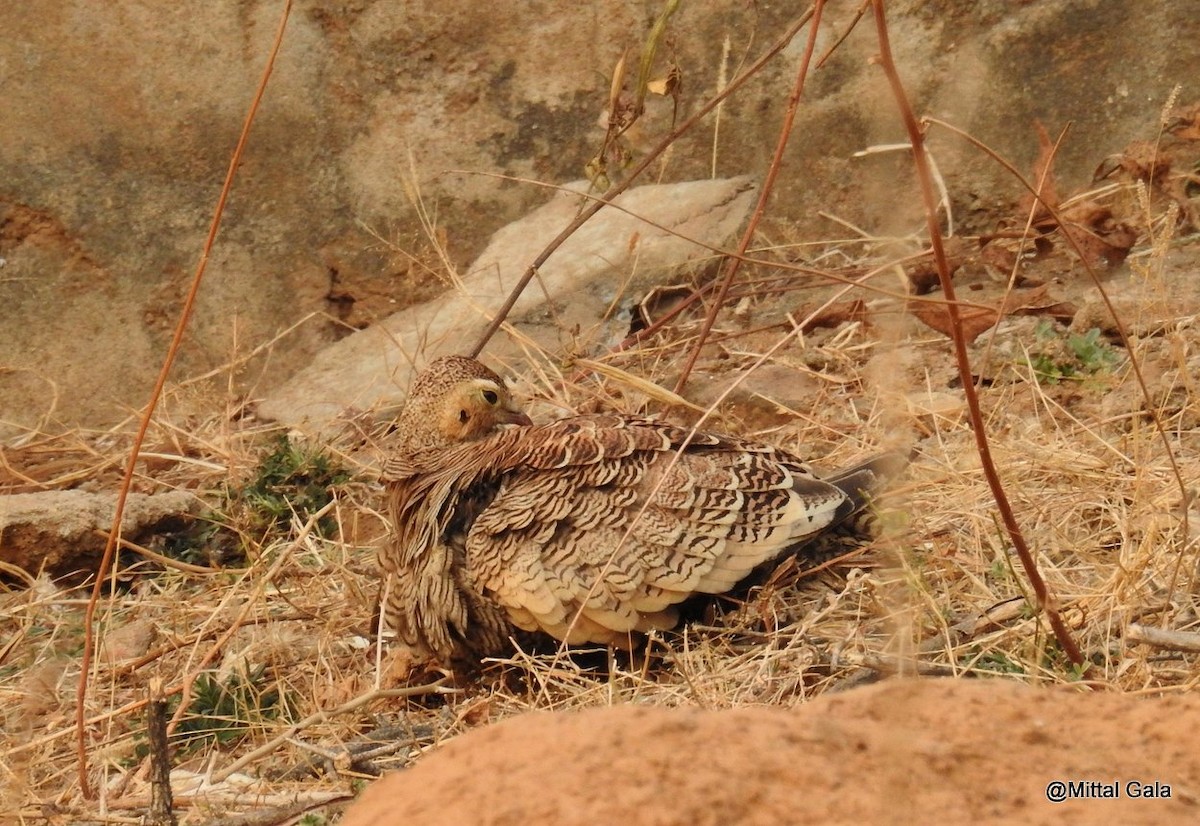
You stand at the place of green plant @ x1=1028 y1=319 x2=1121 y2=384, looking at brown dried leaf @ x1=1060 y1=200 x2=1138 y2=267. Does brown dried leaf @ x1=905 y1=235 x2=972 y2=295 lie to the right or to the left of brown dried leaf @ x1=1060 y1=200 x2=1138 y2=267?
left

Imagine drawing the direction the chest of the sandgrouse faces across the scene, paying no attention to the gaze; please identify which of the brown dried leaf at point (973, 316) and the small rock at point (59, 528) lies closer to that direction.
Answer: the small rock

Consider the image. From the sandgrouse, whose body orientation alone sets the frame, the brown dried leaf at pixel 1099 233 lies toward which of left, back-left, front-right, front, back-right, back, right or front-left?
back-right

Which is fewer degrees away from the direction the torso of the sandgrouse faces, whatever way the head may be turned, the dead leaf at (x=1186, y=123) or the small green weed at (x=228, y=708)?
the small green weed

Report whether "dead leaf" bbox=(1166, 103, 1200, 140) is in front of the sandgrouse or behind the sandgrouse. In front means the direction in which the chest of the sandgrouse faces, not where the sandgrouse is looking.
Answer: behind

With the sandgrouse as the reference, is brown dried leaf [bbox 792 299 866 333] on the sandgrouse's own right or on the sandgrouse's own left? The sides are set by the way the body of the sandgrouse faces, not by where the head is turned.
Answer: on the sandgrouse's own right

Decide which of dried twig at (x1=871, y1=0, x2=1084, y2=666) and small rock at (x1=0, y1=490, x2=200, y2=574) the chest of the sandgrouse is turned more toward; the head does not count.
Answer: the small rock

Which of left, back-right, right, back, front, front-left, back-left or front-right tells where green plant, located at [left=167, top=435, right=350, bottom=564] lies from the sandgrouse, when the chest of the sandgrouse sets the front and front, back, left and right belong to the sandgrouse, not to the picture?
front-right

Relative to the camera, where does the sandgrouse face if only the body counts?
to the viewer's left

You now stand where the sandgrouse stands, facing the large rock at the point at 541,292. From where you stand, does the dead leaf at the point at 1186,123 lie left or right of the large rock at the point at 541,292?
right

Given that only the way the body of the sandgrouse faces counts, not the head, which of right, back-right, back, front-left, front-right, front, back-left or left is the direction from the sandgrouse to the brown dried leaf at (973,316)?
back-right
